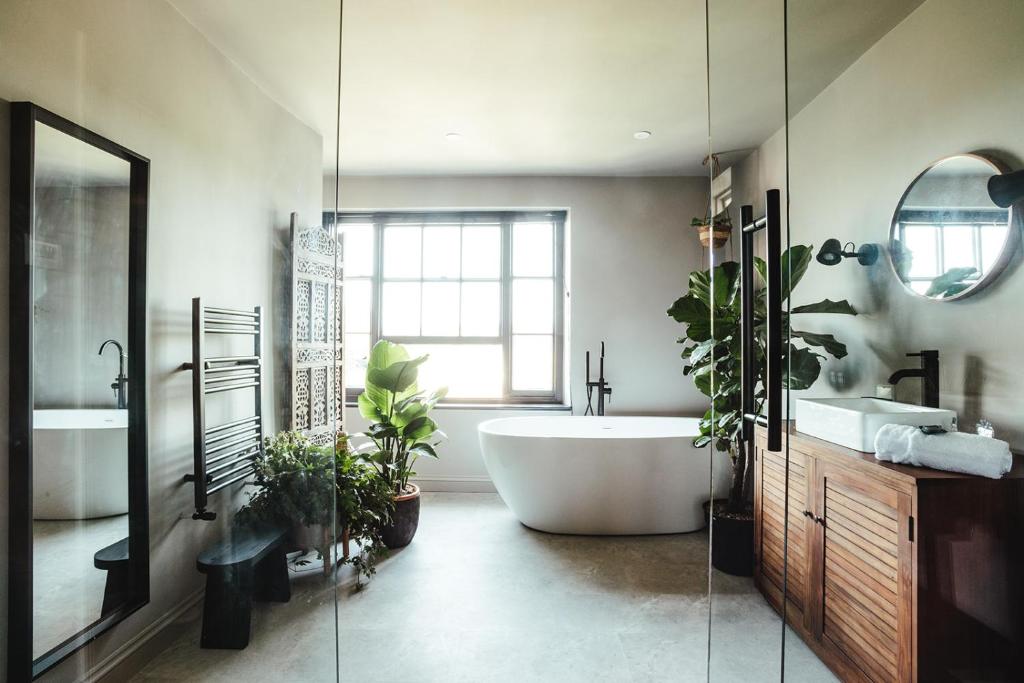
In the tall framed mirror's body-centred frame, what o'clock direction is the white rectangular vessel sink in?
The white rectangular vessel sink is roughly at 12 o'clock from the tall framed mirror.

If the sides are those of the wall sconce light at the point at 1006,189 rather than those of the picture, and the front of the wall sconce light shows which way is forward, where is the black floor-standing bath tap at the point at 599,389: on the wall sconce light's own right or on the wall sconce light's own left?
on the wall sconce light's own right

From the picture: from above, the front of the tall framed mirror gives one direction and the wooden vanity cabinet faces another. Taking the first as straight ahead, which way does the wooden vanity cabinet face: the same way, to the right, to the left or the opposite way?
the opposite way

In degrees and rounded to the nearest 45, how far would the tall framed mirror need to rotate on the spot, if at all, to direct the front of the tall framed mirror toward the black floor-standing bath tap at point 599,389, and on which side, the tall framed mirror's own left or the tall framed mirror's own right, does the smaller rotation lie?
approximately 45° to the tall framed mirror's own left

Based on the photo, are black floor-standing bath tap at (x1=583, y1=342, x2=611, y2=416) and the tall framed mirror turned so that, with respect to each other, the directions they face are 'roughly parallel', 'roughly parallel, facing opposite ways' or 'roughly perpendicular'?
roughly perpendicular

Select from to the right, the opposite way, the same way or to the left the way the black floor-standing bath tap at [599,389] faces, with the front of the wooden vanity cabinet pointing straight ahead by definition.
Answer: to the left

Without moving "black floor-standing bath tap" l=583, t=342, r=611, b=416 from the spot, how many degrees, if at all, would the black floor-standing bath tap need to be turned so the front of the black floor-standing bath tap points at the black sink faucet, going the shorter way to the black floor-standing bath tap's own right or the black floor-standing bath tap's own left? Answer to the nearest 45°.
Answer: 0° — it already faces it

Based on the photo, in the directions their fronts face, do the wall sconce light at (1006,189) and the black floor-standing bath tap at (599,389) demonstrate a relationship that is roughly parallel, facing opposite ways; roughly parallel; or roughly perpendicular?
roughly perpendicular

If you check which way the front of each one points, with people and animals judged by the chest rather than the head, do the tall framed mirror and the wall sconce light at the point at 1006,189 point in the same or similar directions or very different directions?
very different directions
